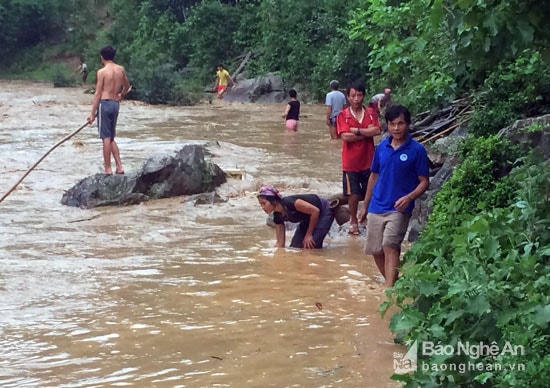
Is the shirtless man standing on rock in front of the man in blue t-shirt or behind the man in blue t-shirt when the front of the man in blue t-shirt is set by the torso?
behind

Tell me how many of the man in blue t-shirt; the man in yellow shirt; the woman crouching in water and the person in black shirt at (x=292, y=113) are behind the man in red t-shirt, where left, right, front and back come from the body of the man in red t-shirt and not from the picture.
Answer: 2

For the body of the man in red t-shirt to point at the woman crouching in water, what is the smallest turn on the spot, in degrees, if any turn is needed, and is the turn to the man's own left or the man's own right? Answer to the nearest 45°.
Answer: approximately 45° to the man's own right

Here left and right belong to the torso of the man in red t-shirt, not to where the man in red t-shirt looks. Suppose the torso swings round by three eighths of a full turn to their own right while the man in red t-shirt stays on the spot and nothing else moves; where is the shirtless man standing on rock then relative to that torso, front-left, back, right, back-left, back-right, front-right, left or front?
front

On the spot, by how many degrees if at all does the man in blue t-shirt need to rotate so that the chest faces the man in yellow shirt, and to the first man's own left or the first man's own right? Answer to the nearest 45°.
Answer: approximately 180°

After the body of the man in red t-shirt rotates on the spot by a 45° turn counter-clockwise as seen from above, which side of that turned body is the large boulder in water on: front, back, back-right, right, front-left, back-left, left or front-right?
back

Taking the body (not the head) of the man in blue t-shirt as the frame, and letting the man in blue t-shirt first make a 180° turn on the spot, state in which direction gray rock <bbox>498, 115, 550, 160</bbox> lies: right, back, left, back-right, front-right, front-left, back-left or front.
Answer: front-right

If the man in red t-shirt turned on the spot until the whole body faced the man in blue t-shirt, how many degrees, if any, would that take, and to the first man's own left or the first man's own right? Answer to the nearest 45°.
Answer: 0° — they already face them

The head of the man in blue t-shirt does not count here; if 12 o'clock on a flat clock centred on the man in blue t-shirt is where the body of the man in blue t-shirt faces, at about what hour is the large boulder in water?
The large boulder in water is roughly at 5 o'clock from the man in blue t-shirt.

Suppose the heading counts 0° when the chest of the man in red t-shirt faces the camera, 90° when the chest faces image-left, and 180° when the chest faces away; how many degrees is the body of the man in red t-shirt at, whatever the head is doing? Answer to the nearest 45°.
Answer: approximately 0°

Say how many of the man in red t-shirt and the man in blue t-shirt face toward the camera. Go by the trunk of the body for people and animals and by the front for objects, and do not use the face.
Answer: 2

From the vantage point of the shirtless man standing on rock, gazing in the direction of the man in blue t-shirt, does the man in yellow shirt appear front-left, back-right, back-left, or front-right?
back-left
